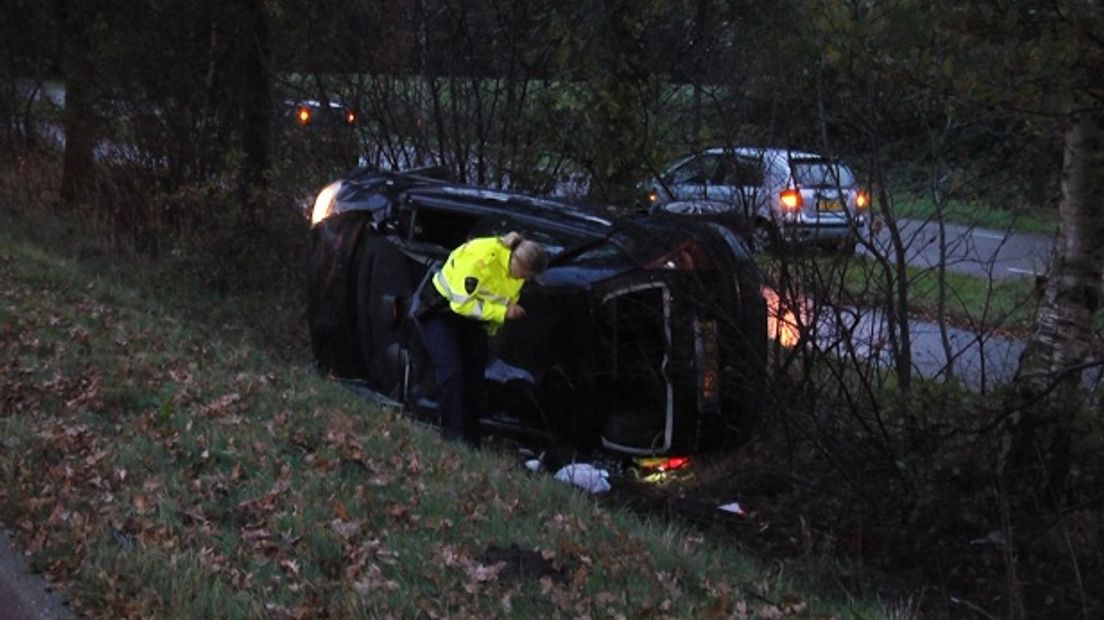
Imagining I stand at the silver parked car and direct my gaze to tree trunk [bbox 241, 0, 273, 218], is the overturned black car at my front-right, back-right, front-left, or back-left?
front-left

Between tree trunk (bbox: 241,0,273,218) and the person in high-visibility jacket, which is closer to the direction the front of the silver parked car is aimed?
the tree trunk

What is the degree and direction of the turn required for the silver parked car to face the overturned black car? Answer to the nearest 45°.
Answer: approximately 90° to its left

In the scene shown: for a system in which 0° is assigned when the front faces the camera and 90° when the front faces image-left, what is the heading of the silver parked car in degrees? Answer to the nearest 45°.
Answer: approximately 135°

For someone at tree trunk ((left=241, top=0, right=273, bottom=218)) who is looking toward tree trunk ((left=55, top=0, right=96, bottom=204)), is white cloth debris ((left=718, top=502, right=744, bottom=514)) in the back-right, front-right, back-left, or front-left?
back-left

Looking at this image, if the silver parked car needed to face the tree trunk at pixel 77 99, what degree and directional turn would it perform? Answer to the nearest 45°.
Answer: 0° — it already faces it
